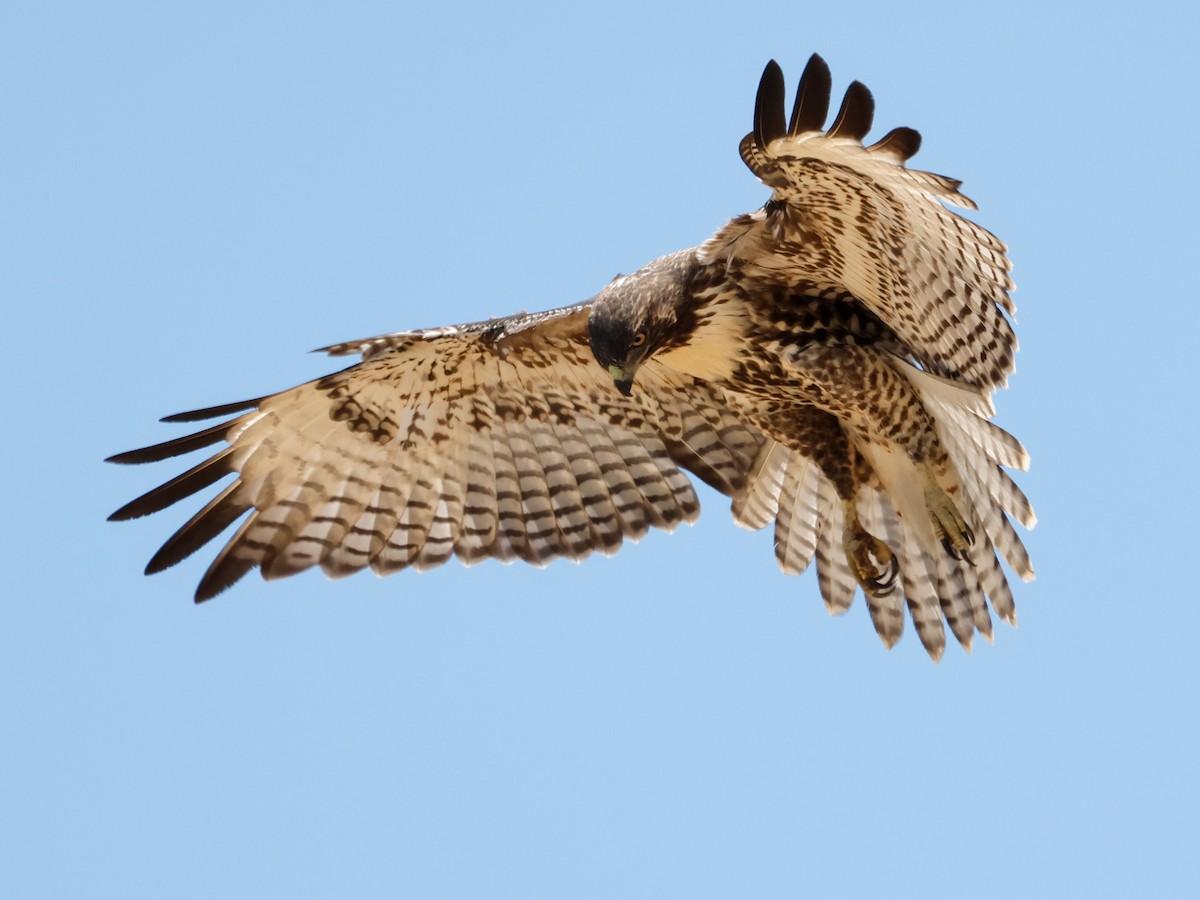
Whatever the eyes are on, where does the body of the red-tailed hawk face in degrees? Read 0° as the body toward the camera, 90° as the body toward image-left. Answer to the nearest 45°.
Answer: approximately 45°
